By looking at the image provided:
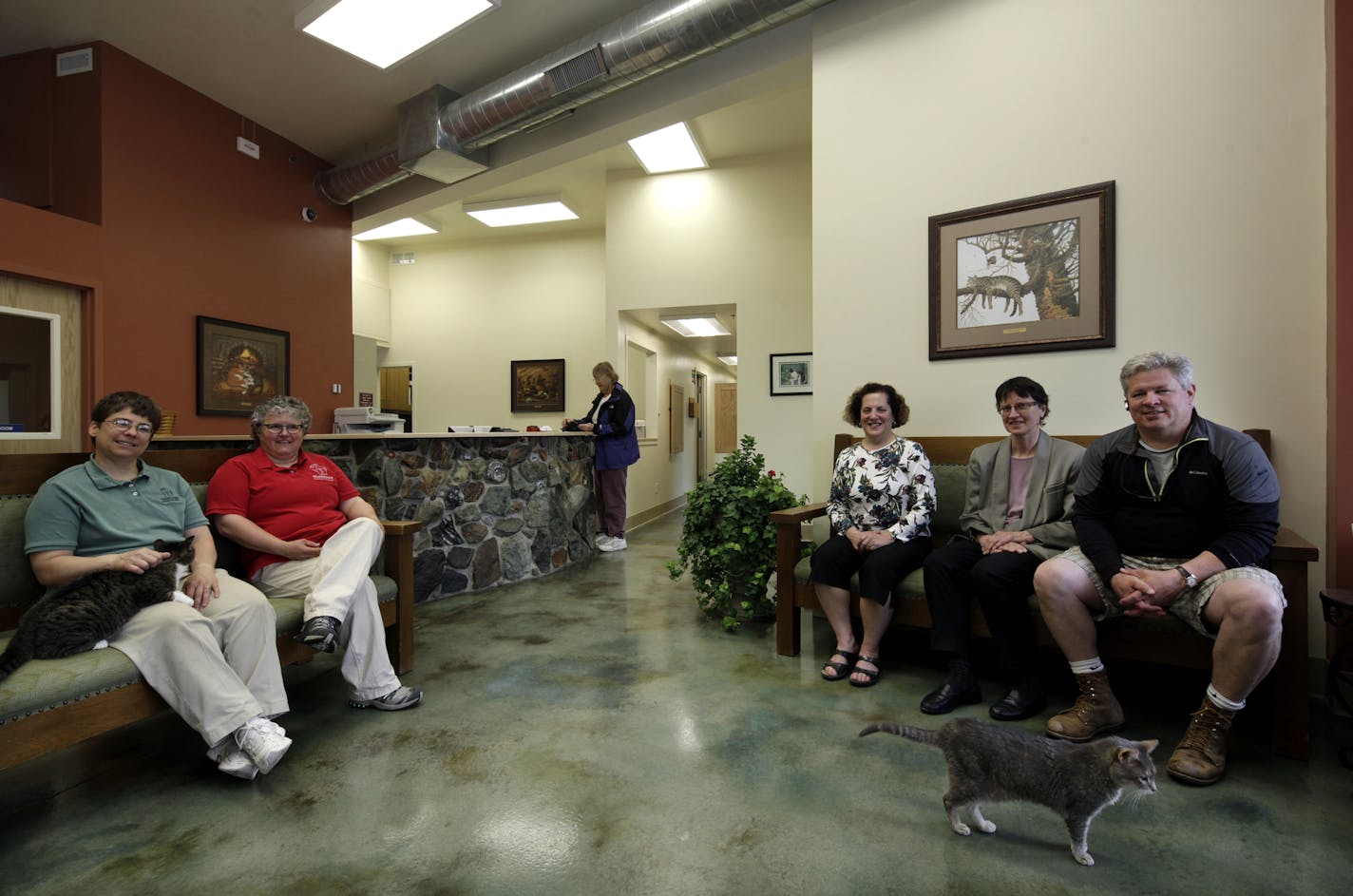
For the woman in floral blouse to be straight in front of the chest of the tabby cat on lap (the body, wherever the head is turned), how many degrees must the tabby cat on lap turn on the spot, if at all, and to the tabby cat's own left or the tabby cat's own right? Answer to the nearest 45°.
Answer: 0° — it already faces them

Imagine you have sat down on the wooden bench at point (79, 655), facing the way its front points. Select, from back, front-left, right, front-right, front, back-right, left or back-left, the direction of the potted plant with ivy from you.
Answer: front-left

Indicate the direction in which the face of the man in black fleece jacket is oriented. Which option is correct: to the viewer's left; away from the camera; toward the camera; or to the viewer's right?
toward the camera

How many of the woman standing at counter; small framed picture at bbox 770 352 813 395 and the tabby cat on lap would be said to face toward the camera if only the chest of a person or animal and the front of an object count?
1

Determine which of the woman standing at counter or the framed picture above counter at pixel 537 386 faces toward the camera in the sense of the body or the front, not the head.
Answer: the framed picture above counter

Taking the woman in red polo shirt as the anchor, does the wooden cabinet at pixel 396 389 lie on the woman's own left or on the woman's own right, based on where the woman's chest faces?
on the woman's own left

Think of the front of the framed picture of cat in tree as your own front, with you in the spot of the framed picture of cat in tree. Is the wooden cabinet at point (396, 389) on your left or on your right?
on your right

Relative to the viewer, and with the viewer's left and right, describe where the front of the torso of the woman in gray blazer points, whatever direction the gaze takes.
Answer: facing the viewer and to the left of the viewer

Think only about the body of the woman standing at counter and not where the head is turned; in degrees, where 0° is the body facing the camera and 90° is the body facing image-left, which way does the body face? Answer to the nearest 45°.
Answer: approximately 90°

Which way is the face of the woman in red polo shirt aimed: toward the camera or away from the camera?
toward the camera

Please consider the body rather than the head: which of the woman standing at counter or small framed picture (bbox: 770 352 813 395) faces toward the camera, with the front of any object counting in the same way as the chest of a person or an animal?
the small framed picture

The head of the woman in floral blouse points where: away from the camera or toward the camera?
toward the camera

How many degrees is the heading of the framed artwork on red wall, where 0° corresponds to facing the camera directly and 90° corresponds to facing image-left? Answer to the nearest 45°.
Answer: approximately 315°

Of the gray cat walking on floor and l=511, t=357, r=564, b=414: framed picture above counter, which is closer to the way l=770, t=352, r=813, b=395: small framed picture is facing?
the gray cat walking on floor

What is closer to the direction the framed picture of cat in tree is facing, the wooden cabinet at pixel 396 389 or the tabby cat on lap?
the tabby cat on lap

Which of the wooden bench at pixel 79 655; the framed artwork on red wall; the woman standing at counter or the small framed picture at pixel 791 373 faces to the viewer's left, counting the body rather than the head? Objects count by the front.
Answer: the woman standing at counter

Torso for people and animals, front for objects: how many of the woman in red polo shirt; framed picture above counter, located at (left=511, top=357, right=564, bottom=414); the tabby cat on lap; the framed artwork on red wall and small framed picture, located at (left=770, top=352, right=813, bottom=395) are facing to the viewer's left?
0

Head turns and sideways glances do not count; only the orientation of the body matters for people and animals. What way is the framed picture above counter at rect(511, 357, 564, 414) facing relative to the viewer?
toward the camera
